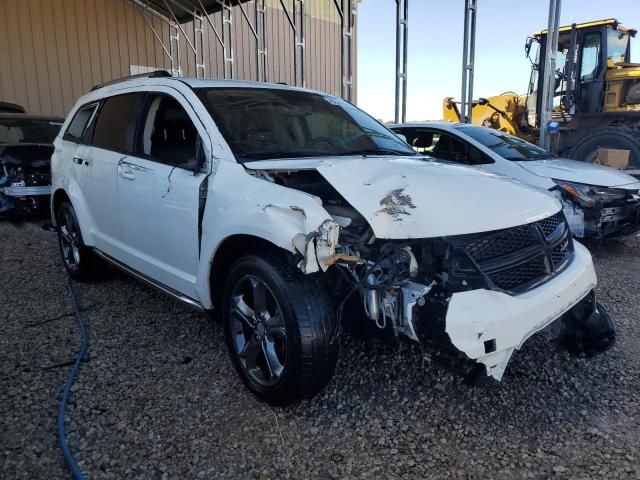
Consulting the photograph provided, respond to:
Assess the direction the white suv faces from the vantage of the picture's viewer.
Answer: facing the viewer and to the right of the viewer

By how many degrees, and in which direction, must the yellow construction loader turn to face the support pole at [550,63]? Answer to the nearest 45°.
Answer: approximately 90° to its left

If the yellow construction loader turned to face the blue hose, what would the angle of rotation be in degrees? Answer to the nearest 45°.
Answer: approximately 90° to its left

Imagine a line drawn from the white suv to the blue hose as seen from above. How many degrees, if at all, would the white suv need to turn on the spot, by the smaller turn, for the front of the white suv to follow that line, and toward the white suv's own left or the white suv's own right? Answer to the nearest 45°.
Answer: approximately 135° to the white suv's own right

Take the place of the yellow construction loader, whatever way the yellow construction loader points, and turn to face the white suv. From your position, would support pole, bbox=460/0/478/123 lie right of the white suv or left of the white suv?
right

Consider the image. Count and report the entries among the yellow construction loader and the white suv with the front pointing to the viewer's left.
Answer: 1

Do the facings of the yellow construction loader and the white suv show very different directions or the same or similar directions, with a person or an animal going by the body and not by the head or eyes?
very different directions

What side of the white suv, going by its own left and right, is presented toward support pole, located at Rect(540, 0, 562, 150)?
left

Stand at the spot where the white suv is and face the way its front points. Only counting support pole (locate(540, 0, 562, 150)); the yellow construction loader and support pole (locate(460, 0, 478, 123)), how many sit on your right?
0

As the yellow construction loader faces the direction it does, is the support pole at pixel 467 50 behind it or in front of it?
in front

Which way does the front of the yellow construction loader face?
to the viewer's left

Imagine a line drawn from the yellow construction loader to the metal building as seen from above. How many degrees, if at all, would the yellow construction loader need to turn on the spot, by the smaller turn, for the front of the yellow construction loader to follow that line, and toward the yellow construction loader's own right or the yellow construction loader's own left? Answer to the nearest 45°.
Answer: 0° — it already faces it

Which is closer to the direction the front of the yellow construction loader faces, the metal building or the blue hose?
the metal building
